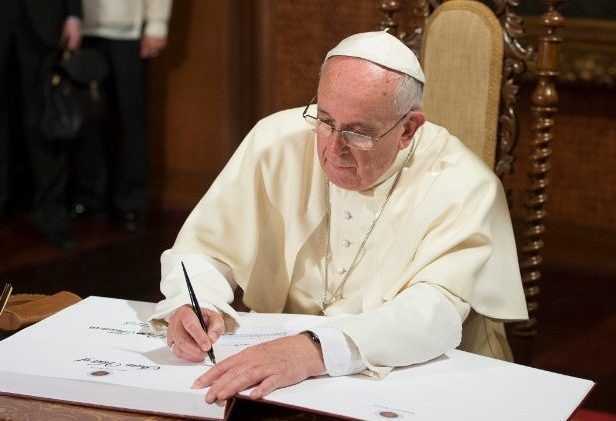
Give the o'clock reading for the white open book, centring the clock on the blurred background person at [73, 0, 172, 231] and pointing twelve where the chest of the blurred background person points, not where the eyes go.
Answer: The white open book is roughly at 12 o'clock from the blurred background person.

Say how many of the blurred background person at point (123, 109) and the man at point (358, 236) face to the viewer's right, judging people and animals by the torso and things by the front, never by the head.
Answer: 0

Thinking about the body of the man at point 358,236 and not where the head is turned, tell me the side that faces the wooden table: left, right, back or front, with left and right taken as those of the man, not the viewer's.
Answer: front

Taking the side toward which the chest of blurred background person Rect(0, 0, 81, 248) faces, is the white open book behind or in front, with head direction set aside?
in front

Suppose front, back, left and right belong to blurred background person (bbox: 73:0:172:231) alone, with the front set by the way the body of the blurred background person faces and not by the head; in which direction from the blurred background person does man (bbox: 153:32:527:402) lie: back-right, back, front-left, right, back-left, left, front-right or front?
front

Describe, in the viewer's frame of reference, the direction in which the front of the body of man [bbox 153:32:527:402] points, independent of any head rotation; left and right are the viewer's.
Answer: facing the viewer and to the left of the viewer

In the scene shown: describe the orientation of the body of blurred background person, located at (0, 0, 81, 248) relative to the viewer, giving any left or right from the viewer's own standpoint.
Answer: facing the viewer and to the right of the viewer

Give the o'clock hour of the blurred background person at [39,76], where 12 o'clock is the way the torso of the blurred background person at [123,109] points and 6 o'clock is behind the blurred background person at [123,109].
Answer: the blurred background person at [39,76] is roughly at 2 o'clock from the blurred background person at [123,109].

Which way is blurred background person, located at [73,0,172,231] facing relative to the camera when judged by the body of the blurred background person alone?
toward the camera
